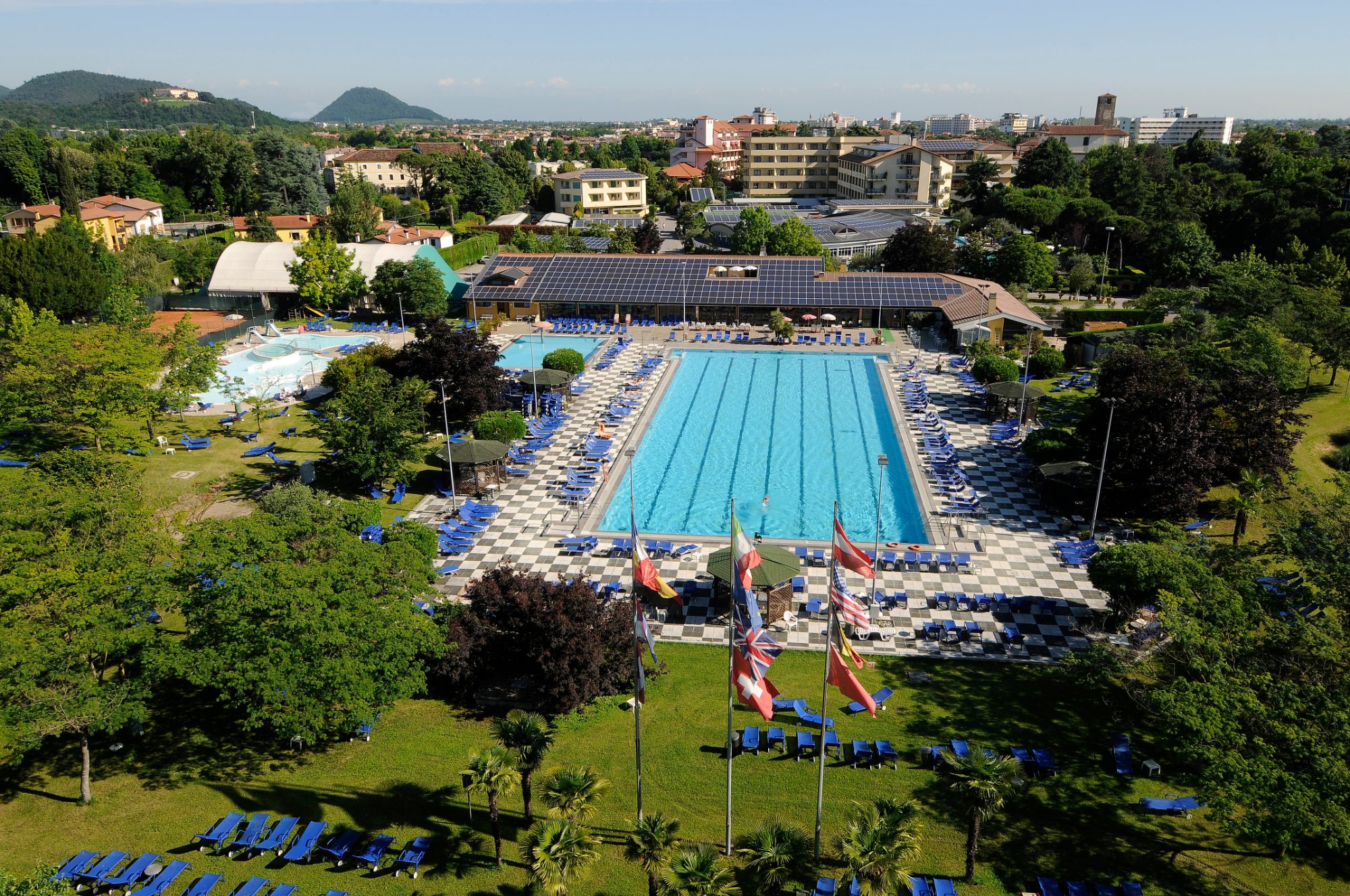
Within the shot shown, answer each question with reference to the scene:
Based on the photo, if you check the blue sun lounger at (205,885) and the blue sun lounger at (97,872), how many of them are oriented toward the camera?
0

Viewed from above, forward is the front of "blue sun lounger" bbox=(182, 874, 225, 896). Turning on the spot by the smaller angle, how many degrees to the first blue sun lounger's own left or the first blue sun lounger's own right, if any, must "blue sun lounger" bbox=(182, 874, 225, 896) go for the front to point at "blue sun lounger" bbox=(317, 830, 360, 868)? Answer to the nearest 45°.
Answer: approximately 45° to the first blue sun lounger's own right

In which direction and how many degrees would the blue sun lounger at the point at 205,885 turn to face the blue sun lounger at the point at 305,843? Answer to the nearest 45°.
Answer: approximately 45° to its right

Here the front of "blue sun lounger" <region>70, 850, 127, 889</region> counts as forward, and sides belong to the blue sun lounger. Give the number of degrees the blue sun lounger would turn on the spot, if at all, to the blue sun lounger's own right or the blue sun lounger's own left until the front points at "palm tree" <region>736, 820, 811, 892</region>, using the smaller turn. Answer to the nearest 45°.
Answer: approximately 90° to the blue sun lounger's own right
